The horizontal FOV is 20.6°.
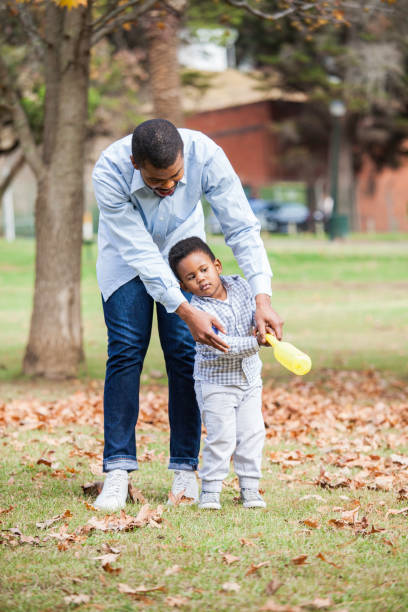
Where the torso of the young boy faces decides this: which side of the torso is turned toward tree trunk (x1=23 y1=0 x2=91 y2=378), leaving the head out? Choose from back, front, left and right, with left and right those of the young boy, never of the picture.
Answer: back

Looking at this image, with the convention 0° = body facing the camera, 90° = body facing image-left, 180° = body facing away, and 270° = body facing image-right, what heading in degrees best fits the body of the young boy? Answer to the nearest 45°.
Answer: approximately 0°

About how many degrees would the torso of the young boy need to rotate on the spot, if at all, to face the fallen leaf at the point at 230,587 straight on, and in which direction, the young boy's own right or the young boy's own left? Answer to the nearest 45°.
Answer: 0° — they already face it

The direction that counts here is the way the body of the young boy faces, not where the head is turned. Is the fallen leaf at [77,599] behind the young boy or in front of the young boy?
in front

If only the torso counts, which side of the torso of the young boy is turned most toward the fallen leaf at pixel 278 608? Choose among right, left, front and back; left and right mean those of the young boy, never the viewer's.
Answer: front

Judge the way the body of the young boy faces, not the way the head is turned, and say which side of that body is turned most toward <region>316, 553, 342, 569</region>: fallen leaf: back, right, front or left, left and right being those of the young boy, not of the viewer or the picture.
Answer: front

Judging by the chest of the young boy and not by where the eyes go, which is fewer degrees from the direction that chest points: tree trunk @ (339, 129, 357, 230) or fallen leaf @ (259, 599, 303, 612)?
the fallen leaf

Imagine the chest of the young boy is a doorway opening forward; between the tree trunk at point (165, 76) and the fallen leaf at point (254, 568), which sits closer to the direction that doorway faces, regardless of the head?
the fallen leaf

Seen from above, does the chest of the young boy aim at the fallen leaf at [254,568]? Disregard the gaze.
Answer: yes

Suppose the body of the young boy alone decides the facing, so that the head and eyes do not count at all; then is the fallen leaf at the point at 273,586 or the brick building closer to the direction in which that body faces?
the fallen leaf

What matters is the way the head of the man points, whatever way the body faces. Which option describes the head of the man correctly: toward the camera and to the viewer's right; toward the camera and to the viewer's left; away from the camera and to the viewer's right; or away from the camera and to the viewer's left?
toward the camera and to the viewer's right

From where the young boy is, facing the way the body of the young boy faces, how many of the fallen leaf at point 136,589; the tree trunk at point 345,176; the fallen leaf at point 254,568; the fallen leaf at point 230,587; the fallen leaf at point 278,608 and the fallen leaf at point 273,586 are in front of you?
5

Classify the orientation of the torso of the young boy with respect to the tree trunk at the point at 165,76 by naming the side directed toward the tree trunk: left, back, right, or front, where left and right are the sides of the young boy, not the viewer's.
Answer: back
